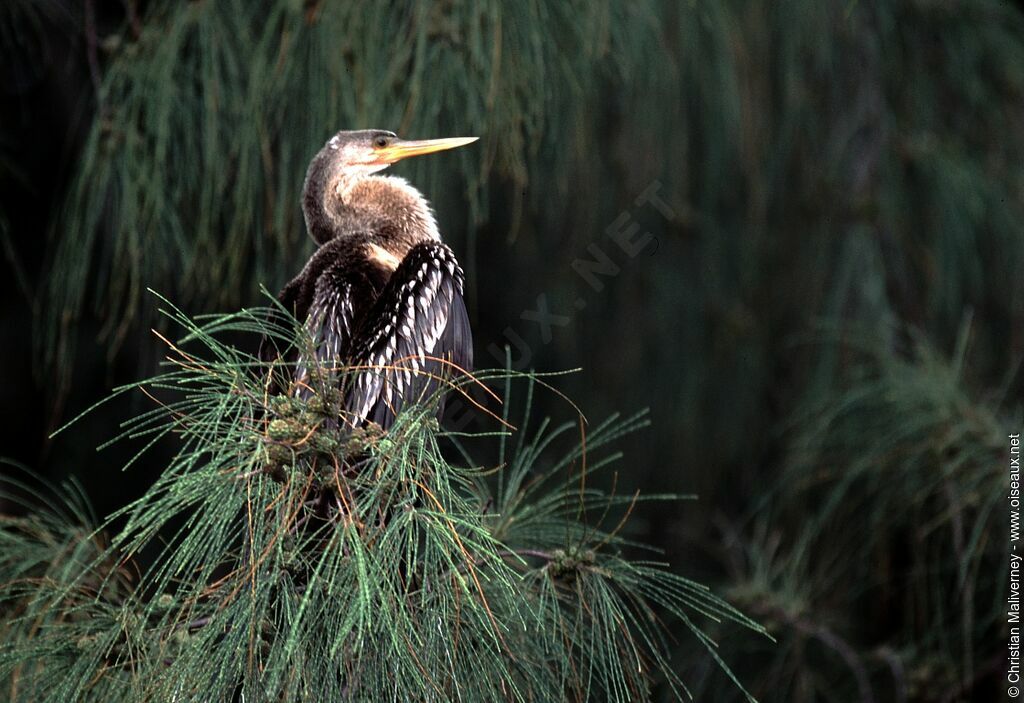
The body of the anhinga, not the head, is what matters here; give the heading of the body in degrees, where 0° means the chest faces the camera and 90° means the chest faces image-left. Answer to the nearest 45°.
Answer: approximately 225°
